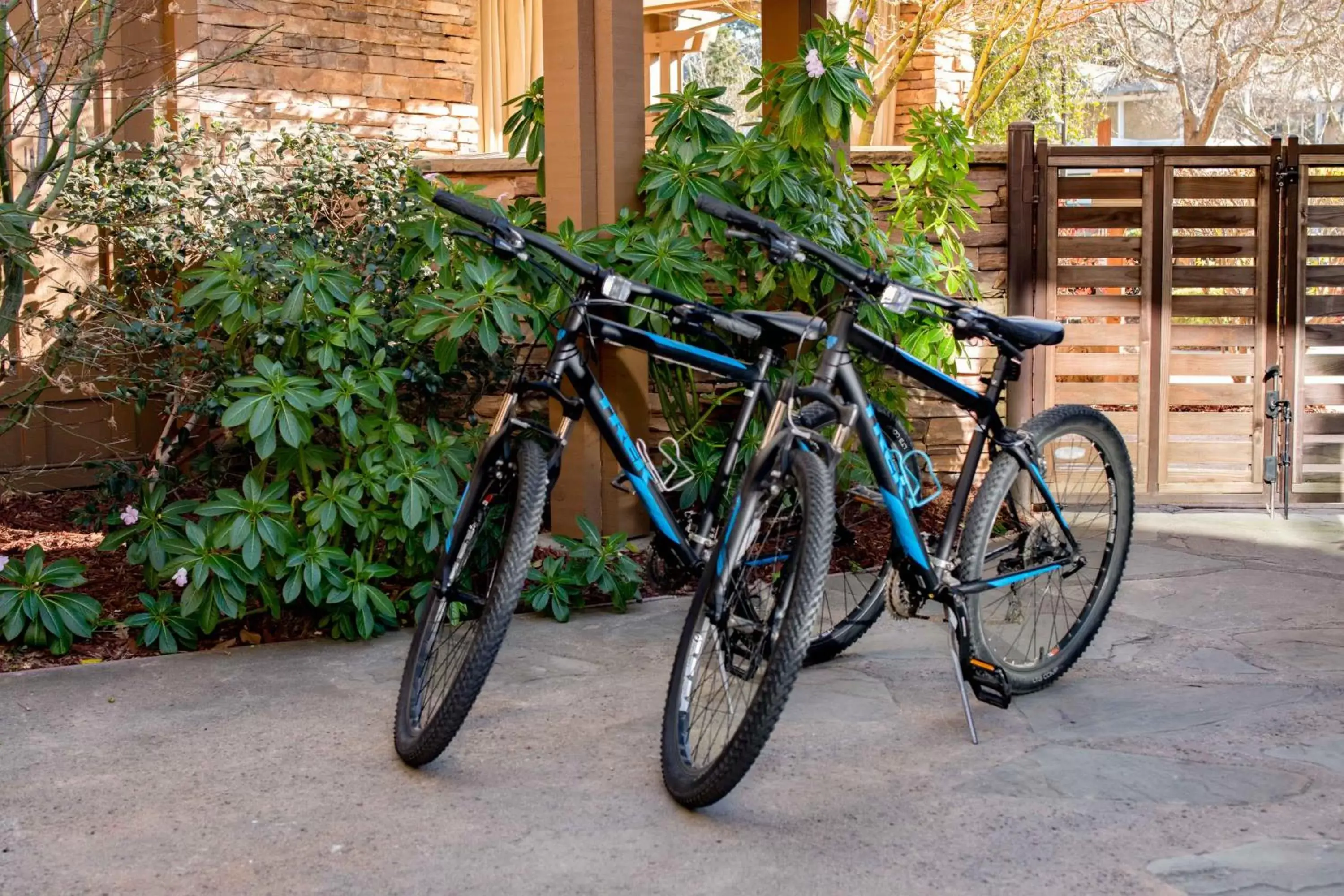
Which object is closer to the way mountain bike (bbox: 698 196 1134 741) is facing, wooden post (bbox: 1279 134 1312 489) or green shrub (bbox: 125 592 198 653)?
the green shrub

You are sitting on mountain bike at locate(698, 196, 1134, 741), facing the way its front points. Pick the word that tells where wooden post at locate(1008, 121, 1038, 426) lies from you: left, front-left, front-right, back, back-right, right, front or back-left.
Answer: back-right

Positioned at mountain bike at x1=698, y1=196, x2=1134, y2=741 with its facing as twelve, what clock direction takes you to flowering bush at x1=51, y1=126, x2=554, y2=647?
The flowering bush is roughly at 2 o'clock from the mountain bike.

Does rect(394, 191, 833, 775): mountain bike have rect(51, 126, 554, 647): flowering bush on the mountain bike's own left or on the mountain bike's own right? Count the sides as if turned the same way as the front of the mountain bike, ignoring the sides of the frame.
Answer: on the mountain bike's own right

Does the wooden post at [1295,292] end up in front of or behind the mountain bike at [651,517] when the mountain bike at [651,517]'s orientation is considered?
behind

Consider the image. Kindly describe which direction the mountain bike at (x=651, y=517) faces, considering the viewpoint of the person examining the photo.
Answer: facing the viewer and to the left of the viewer

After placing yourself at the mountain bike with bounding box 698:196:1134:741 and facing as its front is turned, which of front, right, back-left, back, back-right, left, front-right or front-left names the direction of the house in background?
back-right

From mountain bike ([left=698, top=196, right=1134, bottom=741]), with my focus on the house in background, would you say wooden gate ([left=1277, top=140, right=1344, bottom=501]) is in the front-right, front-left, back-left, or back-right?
front-right

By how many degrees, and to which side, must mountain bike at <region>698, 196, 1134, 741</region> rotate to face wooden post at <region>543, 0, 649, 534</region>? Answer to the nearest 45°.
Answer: approximately 90° to its right

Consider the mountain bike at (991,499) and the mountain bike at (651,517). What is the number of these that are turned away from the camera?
0

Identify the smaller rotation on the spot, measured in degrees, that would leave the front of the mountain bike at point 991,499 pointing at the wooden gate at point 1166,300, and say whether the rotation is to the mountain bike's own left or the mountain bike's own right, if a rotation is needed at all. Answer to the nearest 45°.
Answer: approximately 135° to the mountain bike's own right

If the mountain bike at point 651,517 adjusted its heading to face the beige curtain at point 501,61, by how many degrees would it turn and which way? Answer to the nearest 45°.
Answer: approximately 135° to its right

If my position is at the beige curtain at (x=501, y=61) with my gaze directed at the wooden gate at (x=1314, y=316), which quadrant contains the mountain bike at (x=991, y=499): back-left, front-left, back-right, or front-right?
front-right

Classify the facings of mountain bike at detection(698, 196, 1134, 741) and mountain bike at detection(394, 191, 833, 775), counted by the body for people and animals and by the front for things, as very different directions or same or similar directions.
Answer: same or similar directions

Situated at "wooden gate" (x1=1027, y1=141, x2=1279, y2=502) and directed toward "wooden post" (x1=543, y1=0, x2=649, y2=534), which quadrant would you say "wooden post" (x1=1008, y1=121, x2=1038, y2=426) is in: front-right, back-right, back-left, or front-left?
front-right

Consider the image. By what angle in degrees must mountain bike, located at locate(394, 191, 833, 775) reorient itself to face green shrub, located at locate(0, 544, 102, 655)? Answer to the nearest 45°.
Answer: approximately 90° to its right

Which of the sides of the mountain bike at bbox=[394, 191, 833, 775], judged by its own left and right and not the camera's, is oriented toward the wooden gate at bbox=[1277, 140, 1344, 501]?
back

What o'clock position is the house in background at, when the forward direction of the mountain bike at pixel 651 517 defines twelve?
The house in background is roughly at 5 o'clock from the mountain bike.

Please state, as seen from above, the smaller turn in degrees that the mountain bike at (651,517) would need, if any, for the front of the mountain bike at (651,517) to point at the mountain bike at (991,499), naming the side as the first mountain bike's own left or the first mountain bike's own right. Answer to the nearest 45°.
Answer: approximately 135° to the first mountain bike's own left

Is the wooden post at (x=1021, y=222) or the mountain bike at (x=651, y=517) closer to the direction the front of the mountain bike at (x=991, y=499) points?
the mountain bike
